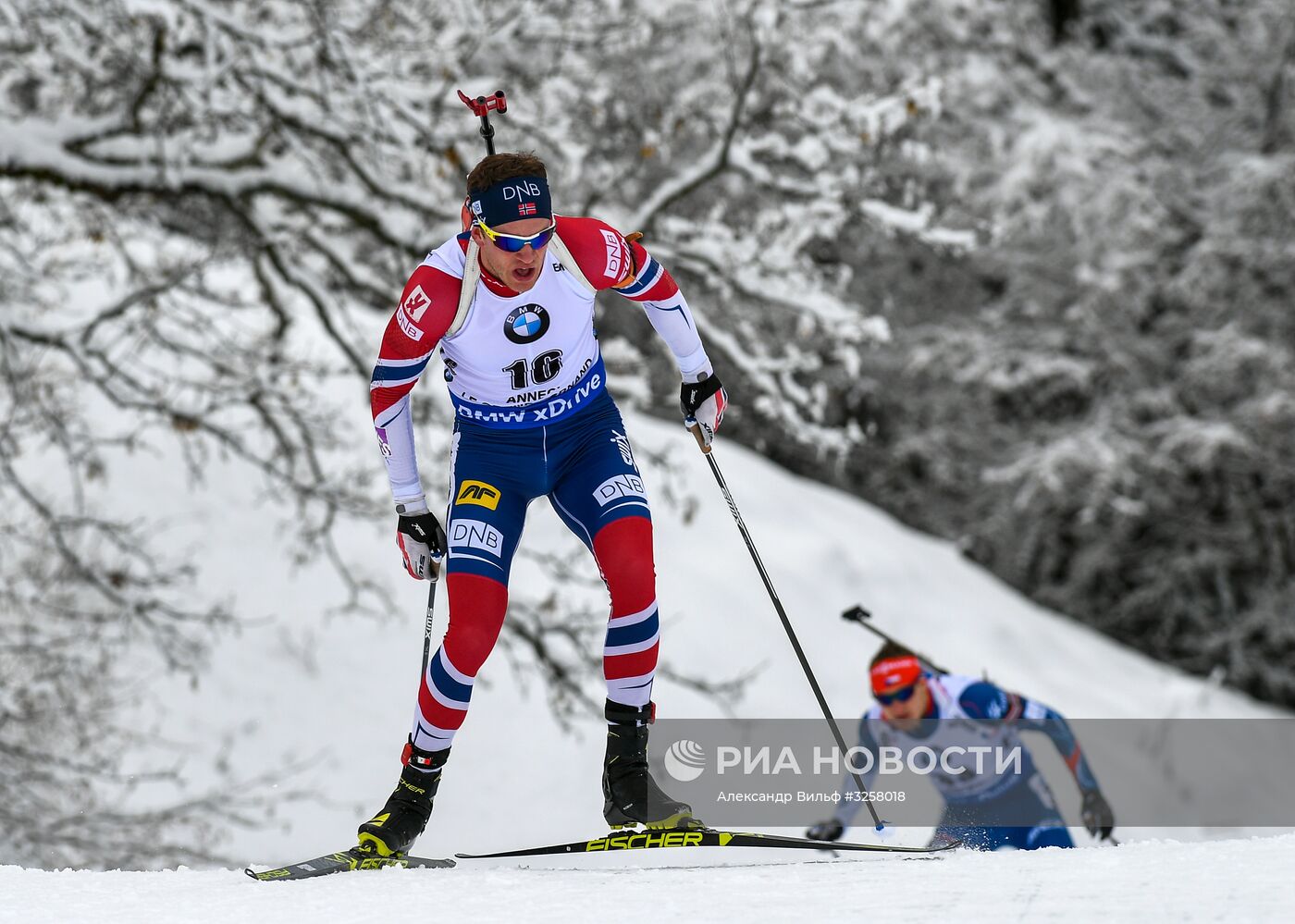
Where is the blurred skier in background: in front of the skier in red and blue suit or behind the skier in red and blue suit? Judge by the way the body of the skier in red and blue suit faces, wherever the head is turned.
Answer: behind

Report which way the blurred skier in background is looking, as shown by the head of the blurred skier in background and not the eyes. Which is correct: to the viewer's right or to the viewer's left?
to the viewer's left

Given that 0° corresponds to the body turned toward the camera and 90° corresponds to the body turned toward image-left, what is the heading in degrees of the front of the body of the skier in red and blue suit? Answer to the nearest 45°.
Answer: approximately 0°
